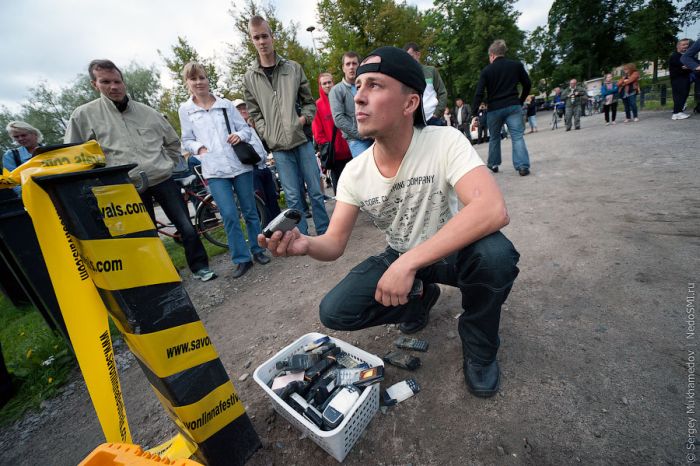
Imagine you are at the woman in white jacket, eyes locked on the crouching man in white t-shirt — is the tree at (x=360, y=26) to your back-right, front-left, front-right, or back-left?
back-left

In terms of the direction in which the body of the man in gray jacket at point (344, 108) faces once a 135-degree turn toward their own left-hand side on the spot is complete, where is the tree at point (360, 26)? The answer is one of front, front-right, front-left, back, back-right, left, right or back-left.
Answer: front

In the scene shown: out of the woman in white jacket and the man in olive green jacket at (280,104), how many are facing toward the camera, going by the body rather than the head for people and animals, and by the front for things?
2

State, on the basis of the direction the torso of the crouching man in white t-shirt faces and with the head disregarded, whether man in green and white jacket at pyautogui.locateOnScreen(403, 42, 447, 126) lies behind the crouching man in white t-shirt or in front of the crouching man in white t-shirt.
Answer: behind

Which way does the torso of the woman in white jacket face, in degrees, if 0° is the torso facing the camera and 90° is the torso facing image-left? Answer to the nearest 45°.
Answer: approximately 0°

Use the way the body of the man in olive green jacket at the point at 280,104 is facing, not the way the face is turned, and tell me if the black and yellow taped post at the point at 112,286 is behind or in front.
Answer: in front

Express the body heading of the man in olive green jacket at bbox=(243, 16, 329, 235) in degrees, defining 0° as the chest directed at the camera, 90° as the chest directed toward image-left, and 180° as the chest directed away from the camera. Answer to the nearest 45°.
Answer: approximately 0°

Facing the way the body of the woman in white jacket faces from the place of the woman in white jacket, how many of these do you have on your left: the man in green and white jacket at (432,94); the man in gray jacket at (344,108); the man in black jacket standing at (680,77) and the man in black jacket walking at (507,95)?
4
